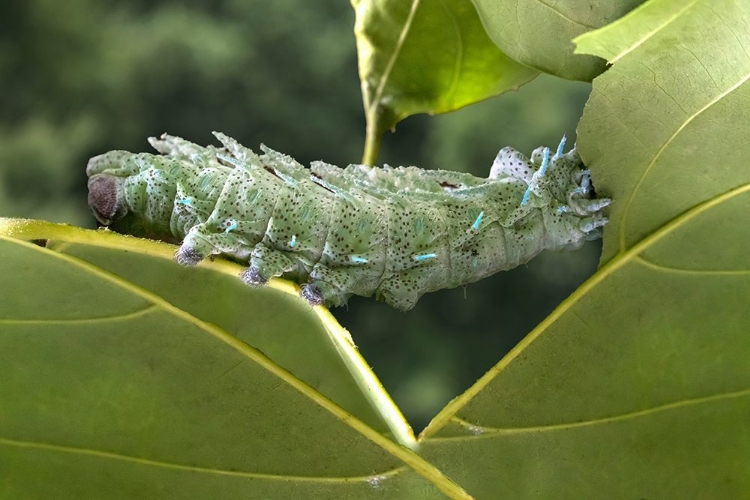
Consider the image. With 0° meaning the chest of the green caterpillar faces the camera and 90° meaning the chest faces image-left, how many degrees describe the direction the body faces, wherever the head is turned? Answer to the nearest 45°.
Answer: approximately 270°
